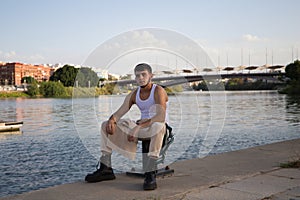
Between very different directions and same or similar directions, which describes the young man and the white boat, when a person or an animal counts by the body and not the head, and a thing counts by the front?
very different directions

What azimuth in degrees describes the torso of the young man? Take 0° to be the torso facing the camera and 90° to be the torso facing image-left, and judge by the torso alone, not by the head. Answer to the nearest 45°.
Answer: approximately 45°
